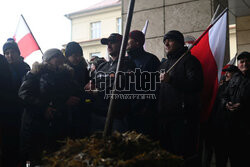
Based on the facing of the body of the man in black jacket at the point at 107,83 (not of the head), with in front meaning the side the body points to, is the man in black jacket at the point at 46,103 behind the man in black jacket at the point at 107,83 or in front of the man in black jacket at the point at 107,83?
in front

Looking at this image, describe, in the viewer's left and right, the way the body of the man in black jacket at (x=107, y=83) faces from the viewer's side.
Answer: facing the viewer and to the left of the viewer

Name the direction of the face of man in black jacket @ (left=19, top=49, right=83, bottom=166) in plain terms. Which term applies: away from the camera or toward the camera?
toward the camera

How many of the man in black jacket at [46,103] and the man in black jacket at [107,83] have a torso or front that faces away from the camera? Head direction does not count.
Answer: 0

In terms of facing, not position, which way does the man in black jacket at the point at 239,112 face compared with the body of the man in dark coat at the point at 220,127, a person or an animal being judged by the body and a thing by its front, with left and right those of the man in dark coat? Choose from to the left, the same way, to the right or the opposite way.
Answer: the same way

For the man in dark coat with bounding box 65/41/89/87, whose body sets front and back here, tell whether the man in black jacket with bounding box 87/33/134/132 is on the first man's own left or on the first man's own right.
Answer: on the first man's own left

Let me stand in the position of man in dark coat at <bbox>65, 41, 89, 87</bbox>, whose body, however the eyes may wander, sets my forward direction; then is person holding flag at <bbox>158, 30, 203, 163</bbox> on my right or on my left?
on my left

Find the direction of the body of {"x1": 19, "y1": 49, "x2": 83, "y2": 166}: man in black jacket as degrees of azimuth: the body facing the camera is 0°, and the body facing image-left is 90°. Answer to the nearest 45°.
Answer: approximately 315°

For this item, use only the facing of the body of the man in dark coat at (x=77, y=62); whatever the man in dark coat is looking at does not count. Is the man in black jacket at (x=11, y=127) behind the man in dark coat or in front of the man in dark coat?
in front
